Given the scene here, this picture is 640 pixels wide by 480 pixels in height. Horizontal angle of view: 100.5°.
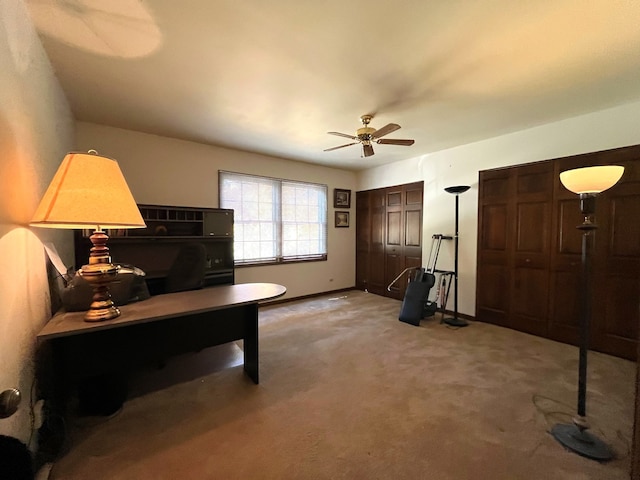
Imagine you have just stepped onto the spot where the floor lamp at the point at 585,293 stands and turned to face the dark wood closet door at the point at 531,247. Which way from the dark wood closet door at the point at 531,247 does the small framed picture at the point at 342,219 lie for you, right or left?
left

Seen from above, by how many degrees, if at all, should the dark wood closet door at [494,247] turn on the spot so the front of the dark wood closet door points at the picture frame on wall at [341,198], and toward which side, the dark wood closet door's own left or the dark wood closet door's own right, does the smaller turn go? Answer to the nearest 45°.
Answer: approximately 45° to the dark wood closet door's own right

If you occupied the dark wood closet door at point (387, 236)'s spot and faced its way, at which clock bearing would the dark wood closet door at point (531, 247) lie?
the dark wood closet door at point (531, 247) is roughly at 9 o'clock from the dark wood closet door at point (387, 236).

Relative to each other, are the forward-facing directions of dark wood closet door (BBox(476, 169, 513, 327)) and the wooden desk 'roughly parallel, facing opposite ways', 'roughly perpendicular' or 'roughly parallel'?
roughly perpendicular

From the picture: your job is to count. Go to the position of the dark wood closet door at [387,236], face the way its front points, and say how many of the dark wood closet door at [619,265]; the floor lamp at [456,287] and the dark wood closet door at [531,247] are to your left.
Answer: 3

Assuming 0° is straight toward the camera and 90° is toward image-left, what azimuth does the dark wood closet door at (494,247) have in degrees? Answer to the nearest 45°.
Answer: approximately 45°
